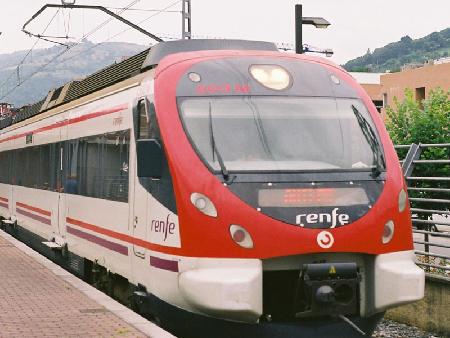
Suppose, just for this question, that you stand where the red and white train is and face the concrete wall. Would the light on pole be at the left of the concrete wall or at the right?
left

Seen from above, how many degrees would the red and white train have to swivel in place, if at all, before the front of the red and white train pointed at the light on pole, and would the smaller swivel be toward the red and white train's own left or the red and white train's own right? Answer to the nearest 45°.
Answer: approximately 135° to the red and white train's own left

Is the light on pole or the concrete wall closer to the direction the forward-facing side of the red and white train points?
the concrete wall

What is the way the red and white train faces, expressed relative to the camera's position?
facing the viewer and to the right of the viewer

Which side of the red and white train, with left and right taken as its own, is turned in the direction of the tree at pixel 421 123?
left
